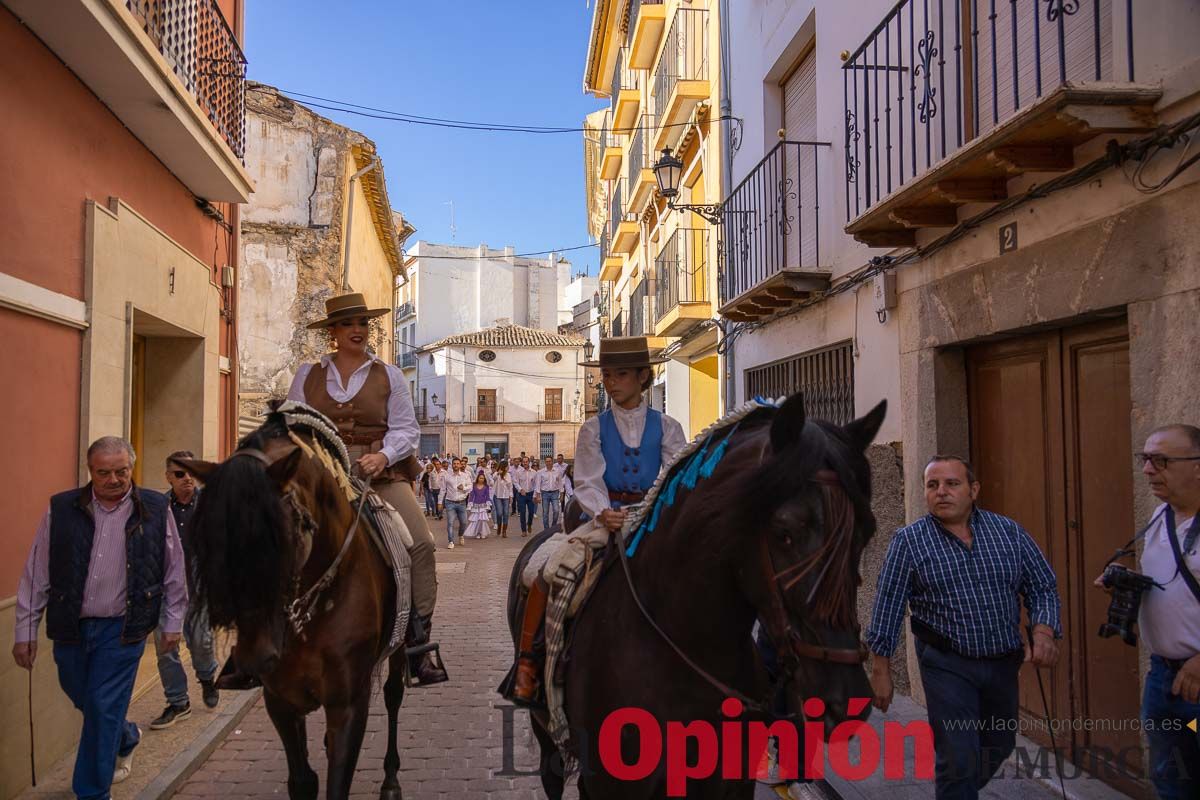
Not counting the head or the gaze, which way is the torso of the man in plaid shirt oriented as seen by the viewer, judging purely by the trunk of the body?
toward the camera

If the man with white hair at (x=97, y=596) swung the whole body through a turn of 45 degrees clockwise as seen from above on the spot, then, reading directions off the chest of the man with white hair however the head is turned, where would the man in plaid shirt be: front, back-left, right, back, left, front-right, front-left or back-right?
left

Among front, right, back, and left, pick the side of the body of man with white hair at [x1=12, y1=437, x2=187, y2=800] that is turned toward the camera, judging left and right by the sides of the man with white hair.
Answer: front

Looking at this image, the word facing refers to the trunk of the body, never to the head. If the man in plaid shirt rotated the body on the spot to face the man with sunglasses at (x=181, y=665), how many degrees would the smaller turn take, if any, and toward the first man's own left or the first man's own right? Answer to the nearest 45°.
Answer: approximately 90° to the first man's own right

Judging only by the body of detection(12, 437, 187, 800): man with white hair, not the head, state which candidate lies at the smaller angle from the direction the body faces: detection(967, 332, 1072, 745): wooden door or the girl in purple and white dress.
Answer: the wooden door

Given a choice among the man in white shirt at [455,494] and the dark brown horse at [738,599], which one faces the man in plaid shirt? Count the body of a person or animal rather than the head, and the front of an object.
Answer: the man in white shirt

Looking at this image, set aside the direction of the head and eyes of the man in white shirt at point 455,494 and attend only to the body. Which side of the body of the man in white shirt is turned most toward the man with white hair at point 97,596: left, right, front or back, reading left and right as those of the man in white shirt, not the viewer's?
front

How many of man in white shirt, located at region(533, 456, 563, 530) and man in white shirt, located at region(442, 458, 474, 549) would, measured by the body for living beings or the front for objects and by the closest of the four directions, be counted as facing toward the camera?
2

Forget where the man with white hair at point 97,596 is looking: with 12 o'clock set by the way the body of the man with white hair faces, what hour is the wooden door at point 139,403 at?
The wooden door is roughly at 6 o'clock from the man with white hair.

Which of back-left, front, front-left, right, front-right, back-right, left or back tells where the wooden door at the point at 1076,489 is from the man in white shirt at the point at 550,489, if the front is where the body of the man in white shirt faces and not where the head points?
front

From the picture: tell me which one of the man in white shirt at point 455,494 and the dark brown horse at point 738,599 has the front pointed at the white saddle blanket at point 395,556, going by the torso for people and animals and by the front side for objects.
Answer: the man in white shirt

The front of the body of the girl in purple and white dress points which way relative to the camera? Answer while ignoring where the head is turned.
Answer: toward the camera

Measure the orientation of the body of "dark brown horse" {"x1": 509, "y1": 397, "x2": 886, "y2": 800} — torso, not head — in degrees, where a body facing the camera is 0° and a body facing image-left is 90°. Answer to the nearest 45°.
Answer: approximately 315°

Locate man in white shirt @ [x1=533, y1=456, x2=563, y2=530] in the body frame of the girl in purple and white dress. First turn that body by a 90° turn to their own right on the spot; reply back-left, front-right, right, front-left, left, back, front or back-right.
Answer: back-right

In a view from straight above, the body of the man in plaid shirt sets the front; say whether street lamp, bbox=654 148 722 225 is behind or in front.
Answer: behind

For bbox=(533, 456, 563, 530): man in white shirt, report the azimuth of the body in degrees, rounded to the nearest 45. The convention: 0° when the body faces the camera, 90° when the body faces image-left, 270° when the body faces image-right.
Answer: approximately 0°
